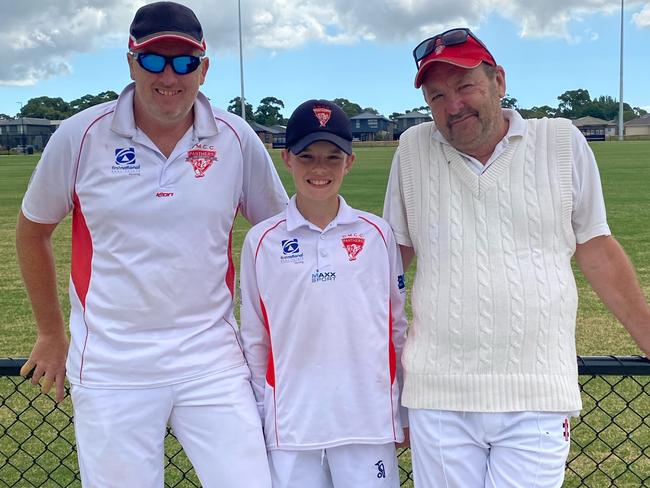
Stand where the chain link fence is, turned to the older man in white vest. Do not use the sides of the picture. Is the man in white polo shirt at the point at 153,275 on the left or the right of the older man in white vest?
right

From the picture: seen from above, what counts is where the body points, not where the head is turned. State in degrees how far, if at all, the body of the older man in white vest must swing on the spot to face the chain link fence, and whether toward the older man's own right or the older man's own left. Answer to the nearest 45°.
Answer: approximately 180°

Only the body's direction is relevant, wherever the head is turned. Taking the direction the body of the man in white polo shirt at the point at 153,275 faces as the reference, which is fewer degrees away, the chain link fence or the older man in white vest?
the older man in white vest

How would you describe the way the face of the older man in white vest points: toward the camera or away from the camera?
toward the camera

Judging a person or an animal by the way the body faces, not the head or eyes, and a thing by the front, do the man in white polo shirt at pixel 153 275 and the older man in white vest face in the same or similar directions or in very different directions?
same or similar directions

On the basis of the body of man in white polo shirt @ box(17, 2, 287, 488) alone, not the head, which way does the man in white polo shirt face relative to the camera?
toward the camera

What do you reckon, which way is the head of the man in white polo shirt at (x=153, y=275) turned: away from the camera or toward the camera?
toward the camera

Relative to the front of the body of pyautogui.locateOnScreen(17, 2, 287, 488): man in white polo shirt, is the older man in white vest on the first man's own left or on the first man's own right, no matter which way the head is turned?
on the first man's own left

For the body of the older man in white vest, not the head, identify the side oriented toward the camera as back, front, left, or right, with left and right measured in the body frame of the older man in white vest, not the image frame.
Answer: front

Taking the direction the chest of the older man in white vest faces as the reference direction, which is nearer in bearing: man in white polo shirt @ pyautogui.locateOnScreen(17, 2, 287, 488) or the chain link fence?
the man in white polo shirt

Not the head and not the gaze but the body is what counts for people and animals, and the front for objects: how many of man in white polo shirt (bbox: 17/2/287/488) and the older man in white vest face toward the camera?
2

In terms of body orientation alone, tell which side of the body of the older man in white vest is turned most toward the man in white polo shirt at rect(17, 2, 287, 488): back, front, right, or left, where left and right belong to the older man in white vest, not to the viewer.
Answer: right
